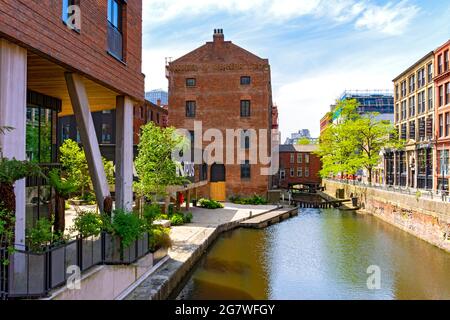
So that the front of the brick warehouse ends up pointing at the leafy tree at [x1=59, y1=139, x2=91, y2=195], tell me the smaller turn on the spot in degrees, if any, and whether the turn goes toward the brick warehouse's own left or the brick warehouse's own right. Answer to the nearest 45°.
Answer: approximately 45° to the brick warehouse's own right

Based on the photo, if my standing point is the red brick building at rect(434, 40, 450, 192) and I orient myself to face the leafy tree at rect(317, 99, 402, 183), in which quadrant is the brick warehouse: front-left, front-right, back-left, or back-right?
front-left

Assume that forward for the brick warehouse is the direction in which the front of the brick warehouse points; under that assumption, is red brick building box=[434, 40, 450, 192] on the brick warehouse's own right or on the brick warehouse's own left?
on the brick warehouse's own left

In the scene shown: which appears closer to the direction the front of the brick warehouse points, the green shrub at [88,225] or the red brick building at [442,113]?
the green shrub

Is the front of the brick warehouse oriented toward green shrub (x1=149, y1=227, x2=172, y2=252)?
yes

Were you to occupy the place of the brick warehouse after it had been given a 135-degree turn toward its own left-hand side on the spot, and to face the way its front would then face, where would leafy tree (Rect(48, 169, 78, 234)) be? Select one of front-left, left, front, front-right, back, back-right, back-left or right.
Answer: back-right

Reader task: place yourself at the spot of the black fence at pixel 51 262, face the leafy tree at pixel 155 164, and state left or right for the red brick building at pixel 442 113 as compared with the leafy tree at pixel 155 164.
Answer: right

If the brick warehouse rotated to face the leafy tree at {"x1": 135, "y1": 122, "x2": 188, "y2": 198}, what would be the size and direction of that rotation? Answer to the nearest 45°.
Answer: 0° — it already faces it

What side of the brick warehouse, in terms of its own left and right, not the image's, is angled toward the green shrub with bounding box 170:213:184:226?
front

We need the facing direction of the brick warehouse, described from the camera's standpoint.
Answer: facing the viewer

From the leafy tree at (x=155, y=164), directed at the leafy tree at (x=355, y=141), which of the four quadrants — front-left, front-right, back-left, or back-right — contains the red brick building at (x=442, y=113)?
front-right

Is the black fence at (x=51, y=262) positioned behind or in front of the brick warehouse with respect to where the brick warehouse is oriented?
in front

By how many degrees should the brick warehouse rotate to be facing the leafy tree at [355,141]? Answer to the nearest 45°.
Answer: approximately 90° to its left

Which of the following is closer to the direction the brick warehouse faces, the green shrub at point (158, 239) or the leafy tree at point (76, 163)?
the green shrub

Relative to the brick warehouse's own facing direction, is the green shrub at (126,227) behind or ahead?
ahead

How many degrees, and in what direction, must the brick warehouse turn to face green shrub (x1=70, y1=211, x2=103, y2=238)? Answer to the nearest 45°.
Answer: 0° — it already faces it
